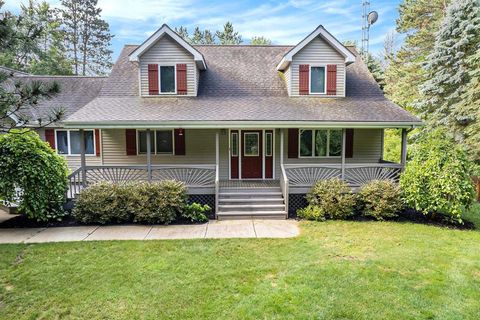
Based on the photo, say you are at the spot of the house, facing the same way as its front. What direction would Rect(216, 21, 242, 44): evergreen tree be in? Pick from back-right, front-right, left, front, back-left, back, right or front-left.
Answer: back

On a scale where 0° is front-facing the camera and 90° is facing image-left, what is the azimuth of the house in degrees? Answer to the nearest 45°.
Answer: approximately 0°

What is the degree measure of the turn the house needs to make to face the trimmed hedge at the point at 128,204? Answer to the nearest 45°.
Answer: approximately 45° to its right

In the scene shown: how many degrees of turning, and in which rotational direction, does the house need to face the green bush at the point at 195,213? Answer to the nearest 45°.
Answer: approximately 45° to its right

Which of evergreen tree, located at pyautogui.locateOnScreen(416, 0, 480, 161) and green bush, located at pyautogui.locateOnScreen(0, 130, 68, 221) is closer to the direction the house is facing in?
the green bush

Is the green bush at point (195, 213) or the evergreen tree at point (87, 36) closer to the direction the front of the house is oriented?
the green bush

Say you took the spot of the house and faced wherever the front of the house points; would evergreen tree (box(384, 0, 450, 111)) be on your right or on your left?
on your left

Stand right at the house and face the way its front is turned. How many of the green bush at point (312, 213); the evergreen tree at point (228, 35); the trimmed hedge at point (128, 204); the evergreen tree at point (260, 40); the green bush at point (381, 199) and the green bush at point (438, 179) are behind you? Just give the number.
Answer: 2

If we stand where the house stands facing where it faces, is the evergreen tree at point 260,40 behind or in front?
behind

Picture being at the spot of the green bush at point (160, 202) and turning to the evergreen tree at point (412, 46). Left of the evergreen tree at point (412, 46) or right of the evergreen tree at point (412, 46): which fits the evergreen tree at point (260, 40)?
left

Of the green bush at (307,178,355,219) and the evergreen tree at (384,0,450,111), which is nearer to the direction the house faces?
the green bush
